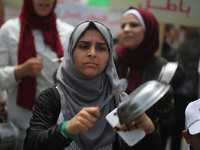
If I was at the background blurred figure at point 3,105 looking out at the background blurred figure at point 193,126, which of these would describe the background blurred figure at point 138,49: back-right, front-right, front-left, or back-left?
front-left

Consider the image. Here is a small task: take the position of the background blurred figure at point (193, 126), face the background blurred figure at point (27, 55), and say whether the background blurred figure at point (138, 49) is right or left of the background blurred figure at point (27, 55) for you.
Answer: right

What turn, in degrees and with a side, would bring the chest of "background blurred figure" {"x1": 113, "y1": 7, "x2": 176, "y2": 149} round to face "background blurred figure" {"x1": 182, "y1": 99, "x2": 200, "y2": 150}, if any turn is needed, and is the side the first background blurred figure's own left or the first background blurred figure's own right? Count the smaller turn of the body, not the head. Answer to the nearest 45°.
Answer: approximately 45° to the first background blurred figure's own left

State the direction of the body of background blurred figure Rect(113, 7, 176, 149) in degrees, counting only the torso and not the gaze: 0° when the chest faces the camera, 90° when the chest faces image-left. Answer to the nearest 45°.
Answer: approximately 45°
